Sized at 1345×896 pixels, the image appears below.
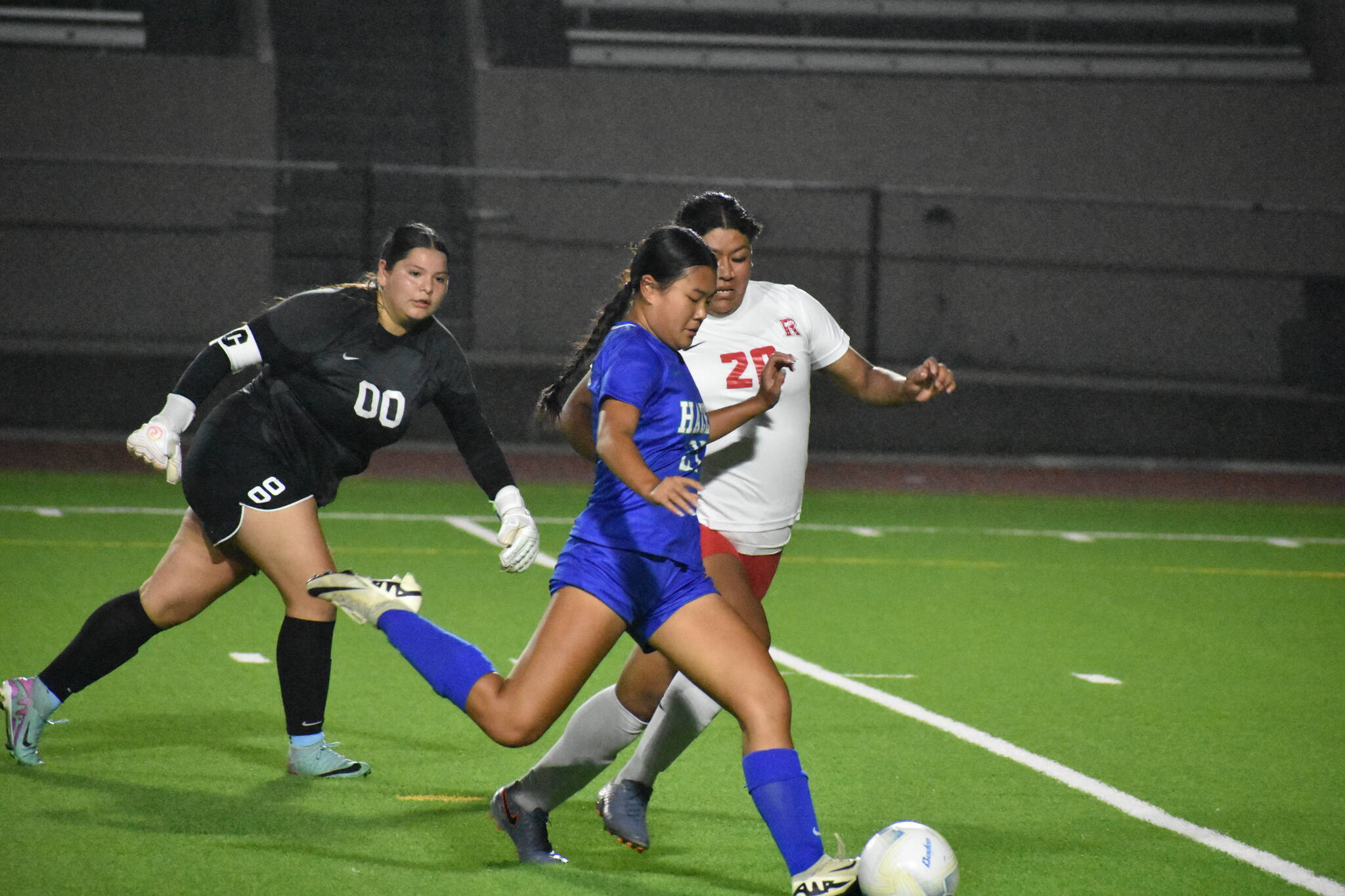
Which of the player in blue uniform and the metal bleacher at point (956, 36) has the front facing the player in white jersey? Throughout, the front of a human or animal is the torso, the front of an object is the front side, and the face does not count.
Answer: the metal bleacher

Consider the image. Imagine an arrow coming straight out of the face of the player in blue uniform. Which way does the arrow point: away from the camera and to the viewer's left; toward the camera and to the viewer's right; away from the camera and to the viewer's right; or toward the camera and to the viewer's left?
toward the camera and to the viewer's right

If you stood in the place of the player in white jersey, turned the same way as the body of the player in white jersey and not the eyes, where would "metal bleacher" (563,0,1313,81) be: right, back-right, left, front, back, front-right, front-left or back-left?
back

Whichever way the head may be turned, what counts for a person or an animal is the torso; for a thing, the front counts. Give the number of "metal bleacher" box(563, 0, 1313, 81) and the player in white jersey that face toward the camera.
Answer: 2

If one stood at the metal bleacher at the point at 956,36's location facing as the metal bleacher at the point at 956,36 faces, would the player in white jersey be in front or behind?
in front

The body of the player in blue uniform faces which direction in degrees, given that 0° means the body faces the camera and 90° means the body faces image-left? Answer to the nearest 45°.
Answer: approximately 315°

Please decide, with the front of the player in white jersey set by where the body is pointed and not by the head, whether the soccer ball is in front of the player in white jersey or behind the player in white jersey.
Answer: in front

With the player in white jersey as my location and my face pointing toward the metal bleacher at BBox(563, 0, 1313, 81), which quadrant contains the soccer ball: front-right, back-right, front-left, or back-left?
back-right

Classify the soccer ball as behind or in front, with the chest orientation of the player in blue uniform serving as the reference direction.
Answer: in front

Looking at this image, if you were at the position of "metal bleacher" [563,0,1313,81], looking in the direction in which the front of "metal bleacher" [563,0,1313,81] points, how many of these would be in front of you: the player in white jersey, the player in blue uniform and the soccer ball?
3

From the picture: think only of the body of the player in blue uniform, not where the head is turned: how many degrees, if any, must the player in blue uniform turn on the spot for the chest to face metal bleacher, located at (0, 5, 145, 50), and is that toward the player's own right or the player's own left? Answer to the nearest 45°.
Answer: approximately 135° to the player's own left
